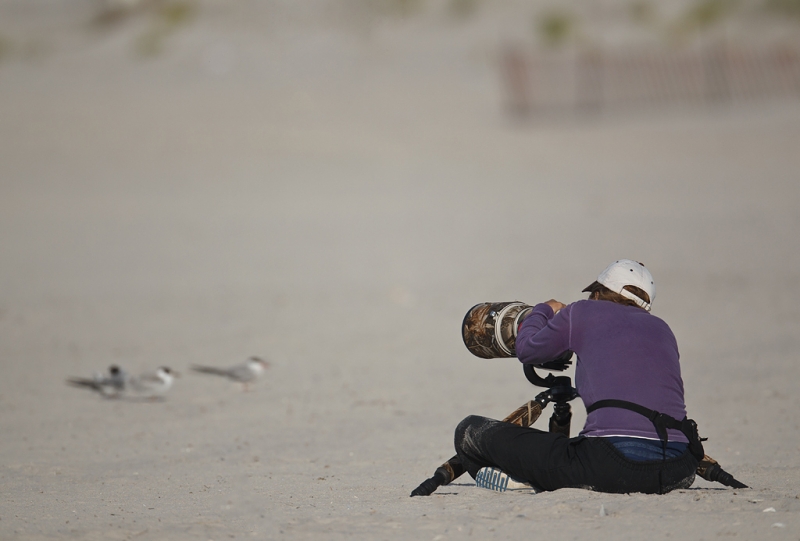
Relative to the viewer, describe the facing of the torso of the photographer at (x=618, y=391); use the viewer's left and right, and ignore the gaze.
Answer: facing away from the viewer and to the left of the viewer

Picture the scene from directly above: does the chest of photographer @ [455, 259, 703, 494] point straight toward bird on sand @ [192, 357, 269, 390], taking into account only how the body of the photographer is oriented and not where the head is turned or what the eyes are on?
yes

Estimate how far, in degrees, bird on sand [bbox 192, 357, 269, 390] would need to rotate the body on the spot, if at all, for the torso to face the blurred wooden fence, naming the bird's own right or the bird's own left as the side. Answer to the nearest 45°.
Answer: approximately 45° to the bird's own left

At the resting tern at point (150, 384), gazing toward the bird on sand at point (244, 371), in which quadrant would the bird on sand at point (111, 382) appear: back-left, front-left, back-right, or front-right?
back-left

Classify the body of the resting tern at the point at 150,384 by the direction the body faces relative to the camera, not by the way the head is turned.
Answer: to the viewer's right

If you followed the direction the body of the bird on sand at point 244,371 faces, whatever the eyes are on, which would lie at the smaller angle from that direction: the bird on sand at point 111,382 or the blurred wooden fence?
the blurred wooden fence

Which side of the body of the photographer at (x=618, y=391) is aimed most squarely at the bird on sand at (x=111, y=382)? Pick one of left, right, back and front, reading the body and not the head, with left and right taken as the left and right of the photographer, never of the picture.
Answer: front

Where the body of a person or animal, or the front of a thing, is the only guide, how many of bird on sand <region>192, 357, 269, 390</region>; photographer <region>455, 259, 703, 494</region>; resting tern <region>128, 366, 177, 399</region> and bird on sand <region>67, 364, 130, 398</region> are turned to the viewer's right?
3

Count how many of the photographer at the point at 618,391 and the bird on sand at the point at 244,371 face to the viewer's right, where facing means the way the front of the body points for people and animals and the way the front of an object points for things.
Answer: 1

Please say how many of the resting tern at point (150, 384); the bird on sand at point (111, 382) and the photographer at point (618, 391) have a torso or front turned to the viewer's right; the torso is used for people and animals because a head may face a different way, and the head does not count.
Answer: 2

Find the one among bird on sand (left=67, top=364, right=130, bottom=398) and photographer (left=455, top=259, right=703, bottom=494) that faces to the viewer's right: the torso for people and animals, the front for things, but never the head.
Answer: the bird on sand

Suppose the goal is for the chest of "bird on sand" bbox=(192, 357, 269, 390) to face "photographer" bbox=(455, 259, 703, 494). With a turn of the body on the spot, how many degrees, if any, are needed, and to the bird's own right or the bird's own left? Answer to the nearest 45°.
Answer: approximately 90° to the bird's own right

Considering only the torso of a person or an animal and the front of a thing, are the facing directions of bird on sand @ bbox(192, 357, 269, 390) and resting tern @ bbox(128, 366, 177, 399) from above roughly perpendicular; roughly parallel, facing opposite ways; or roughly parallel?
roughly parallel

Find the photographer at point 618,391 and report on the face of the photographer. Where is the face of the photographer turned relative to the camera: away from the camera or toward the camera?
away from the camera

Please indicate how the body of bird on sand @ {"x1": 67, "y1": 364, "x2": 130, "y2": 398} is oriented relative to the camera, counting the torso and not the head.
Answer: to the viewer's right

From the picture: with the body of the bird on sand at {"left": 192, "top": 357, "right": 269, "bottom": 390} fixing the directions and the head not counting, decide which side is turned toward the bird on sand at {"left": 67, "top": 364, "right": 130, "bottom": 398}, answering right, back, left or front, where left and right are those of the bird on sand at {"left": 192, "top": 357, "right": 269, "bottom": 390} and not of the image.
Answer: back

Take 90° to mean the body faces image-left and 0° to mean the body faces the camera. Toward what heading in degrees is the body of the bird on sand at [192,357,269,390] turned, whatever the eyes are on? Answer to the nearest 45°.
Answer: approximately 270°
